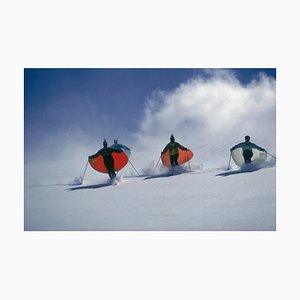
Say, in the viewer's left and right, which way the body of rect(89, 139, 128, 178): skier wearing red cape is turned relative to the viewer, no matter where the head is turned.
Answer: facing the viewer

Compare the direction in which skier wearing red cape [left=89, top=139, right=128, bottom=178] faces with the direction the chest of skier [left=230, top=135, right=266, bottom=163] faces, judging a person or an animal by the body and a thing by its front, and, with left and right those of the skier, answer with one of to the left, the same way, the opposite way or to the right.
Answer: the same way

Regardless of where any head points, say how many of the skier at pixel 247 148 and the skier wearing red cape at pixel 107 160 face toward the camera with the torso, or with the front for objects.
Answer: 2

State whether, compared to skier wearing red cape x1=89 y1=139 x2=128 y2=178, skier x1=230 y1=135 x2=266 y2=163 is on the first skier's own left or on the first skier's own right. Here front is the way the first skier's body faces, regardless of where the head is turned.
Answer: on the first skier's own left

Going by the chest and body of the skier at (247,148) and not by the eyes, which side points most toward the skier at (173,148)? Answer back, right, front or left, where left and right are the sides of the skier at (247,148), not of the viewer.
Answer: right

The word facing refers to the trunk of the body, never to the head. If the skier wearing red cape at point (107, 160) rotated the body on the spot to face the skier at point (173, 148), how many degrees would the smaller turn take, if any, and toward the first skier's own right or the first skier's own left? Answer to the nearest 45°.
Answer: approximately 90° to the first skier's own left

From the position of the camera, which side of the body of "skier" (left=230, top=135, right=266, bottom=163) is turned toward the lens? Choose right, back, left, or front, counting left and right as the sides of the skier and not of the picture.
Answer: front

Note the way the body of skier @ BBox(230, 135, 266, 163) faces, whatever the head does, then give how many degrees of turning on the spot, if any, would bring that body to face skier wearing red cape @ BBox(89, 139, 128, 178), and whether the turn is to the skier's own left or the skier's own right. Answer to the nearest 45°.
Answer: approximately 90° to the skier's own right
